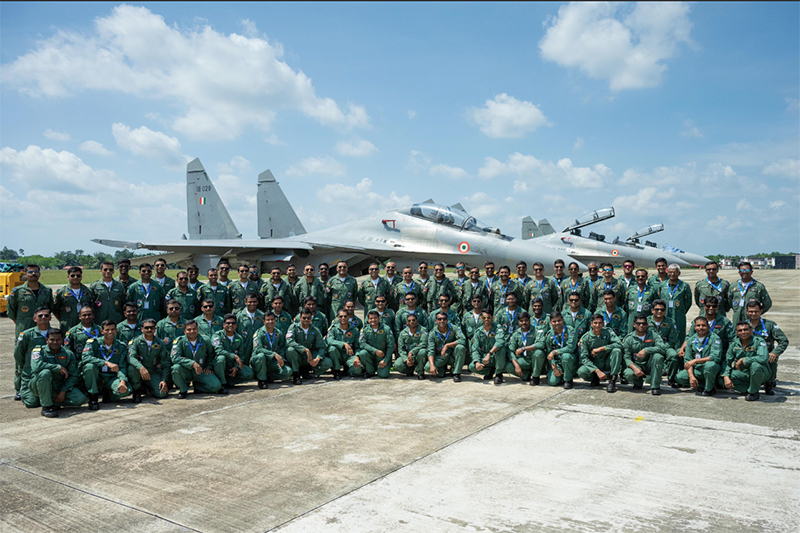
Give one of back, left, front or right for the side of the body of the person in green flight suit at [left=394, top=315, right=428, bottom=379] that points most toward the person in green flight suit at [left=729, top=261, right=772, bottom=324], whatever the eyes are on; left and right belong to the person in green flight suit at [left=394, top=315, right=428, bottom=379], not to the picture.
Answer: left

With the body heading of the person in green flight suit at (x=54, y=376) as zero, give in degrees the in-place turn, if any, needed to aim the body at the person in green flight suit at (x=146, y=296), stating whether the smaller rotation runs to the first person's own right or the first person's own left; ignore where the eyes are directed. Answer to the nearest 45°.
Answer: approximately 135° to the first person's own left

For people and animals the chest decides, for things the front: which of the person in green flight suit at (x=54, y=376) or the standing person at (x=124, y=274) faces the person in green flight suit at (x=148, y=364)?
the standing person

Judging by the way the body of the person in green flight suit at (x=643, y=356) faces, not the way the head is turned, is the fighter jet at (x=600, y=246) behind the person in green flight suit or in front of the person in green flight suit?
behind

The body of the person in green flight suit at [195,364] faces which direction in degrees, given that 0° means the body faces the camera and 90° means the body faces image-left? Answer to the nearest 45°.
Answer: approximately 0°

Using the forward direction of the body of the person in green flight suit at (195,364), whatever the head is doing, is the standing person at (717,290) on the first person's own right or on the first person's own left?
on the first person's own left

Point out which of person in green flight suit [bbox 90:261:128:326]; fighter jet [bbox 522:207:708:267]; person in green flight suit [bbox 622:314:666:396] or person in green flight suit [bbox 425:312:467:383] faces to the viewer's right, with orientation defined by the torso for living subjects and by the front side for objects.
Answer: the fighter jet

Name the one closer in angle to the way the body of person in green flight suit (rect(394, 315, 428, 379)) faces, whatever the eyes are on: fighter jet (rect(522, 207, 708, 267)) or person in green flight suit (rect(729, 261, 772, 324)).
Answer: the person in green flight suit

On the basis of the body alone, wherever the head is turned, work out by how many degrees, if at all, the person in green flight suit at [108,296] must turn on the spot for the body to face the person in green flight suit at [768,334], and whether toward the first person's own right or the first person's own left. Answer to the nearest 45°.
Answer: approximately 45° to the first person's own left
